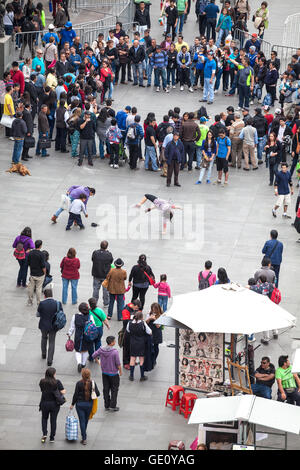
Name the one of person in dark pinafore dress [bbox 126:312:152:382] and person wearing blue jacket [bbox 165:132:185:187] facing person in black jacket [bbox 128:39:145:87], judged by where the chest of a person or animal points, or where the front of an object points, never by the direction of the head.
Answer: the person in dark pinafore dress

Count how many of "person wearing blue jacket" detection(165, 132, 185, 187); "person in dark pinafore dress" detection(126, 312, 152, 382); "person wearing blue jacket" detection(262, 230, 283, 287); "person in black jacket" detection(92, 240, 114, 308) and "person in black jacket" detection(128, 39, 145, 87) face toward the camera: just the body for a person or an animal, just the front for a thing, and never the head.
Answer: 2

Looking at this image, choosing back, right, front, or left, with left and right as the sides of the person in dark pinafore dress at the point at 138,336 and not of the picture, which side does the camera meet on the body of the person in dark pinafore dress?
back

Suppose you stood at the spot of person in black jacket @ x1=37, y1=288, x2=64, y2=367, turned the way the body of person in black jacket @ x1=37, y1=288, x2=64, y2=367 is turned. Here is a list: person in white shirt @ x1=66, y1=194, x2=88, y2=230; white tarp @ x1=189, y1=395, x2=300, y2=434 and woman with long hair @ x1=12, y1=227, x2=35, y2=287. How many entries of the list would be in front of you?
2

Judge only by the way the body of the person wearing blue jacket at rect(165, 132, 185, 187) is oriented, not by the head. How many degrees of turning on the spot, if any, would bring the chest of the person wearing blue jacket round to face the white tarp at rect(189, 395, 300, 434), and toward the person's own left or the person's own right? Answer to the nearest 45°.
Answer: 0° — they already face it

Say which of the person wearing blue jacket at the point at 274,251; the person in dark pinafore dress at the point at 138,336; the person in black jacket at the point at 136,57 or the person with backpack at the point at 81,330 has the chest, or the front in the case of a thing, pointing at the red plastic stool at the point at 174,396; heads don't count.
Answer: the person in black jacket

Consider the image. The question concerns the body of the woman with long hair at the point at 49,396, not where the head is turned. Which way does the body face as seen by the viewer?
away from the camera

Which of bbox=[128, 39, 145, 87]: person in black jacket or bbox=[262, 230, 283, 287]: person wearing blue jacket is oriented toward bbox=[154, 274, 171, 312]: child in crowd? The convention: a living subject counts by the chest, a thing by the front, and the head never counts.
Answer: the person in black jacket

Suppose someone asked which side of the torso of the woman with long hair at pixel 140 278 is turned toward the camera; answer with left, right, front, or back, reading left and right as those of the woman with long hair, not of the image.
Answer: back

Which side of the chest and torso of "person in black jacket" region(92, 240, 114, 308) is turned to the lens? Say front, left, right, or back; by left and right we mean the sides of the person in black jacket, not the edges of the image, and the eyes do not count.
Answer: back

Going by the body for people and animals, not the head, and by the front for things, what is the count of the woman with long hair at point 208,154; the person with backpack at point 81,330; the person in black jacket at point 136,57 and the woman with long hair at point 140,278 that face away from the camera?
2

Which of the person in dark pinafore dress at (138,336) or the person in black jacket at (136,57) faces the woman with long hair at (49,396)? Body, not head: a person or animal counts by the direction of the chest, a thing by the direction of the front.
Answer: the person in black jacket

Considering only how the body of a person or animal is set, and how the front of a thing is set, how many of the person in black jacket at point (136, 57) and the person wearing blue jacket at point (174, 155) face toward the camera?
2

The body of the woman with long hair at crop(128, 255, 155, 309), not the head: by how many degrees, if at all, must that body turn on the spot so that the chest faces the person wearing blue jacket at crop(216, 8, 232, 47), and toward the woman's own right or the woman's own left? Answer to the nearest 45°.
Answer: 0° — they already face them

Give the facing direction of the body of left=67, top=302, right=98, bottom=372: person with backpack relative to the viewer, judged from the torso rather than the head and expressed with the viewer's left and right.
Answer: facing away from the viewer

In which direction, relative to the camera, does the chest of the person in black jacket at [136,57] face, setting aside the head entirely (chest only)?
toward the camera

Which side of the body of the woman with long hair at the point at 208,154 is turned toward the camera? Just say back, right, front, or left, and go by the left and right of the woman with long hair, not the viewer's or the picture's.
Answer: front

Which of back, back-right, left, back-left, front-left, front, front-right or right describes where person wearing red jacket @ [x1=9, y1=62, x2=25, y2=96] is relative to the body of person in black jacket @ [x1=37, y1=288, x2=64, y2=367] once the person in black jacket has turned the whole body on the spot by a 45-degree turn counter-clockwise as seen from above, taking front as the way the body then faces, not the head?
front-right

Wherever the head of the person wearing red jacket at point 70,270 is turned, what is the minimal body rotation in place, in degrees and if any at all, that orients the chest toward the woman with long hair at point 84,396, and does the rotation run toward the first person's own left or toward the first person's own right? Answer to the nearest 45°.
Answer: approximately 180°

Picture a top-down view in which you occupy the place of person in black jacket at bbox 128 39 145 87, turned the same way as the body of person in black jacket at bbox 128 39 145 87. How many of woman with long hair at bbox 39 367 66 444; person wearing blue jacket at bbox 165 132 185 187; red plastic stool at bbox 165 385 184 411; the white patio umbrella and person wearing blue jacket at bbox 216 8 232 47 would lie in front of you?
4

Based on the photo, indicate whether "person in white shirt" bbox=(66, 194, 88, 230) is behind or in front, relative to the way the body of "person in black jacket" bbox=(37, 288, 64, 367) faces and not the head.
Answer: in front
